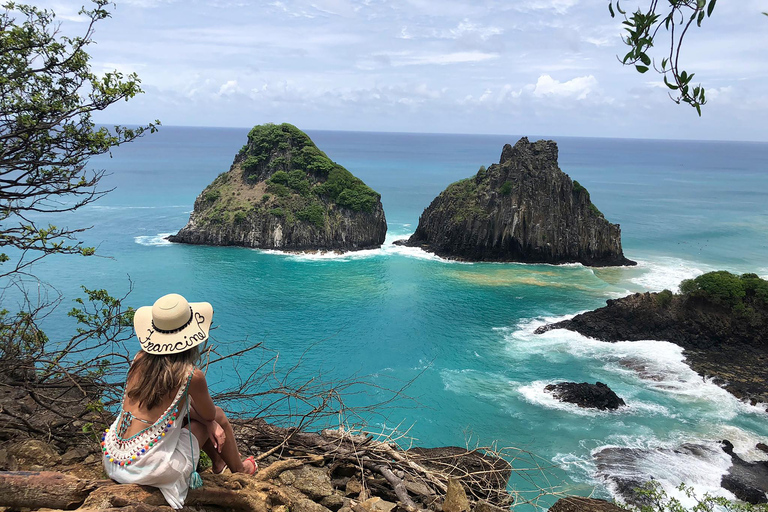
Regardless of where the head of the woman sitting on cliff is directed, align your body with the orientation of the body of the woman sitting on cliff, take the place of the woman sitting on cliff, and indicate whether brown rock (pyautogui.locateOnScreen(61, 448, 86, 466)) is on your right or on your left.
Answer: on your left

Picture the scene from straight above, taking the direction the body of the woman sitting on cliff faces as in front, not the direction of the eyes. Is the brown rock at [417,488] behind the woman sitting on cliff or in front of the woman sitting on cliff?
in front

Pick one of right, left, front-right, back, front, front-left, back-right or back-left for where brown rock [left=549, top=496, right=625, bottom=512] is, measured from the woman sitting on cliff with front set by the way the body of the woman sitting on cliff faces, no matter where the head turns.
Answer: front-right

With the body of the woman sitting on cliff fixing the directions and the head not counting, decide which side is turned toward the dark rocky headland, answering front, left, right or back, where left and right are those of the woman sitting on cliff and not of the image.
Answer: front

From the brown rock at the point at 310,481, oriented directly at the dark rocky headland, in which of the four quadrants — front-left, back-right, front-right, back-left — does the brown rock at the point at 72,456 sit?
back-left

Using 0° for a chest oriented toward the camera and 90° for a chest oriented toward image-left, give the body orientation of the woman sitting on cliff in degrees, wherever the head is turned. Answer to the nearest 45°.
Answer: approximately 225°

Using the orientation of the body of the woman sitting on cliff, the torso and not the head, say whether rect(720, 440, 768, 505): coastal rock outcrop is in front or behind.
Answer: in front

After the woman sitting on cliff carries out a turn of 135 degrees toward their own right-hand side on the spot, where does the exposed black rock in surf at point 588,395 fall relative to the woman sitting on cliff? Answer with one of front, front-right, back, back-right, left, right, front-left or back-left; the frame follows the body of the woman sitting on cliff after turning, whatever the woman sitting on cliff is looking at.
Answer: back-left

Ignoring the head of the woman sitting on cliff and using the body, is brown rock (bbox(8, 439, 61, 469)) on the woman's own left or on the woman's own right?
on the woman's own left

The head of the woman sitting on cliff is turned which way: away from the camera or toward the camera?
away from the camera
